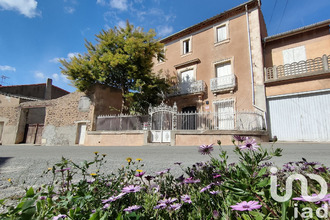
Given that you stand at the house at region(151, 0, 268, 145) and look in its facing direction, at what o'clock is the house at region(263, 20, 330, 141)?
the house at region(263, 20, 330, 141) is roughly at 8 o'clock from the house at region(151, 0, 268, 145).

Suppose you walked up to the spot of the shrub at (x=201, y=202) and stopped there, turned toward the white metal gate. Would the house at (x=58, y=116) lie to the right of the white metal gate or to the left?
left

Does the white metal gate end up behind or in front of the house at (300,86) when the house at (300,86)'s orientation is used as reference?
in front

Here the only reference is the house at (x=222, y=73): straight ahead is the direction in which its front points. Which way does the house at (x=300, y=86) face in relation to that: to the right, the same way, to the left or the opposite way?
the same way

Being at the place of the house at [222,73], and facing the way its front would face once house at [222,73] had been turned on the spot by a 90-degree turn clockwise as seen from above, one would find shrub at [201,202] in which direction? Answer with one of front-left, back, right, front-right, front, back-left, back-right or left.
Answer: back-left

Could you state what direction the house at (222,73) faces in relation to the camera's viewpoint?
facing the viewer and to the left of the viewer

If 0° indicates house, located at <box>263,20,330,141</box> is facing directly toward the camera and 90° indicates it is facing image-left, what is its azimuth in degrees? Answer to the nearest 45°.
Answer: approximately 45°

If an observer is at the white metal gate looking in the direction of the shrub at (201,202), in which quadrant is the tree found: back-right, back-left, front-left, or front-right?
back-right

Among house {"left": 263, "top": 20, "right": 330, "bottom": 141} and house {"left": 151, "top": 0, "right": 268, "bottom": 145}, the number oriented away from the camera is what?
0
